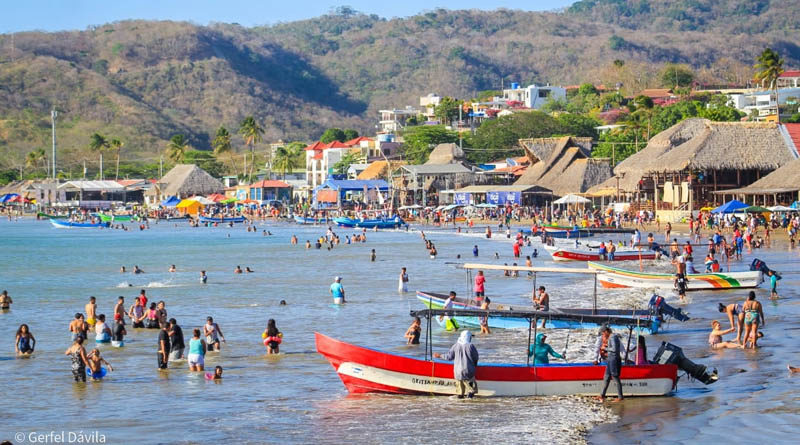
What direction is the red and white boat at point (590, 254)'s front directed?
to the viewer's left

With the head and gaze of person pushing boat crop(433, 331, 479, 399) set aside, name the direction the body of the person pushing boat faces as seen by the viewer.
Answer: away from the camera

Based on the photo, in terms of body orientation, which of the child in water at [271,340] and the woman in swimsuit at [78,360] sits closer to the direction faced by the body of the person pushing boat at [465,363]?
the child in water

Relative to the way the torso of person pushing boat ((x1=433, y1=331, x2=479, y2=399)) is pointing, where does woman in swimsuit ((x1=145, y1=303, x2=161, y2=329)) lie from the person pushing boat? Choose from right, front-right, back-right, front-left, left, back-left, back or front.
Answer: front-left

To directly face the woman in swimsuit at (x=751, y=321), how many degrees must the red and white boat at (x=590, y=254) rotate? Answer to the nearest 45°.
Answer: approximately 90° to its left

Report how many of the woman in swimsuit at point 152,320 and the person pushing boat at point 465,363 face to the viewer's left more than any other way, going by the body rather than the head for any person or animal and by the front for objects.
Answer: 0

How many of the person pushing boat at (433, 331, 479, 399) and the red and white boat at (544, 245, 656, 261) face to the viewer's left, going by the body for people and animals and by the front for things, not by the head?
1
